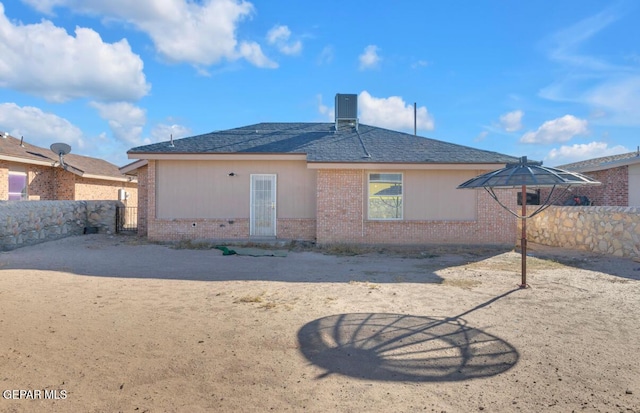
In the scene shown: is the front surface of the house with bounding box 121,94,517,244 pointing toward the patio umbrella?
no

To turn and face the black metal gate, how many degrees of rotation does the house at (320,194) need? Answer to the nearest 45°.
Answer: approximately 90° to its left

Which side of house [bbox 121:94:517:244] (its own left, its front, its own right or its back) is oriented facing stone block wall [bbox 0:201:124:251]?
left

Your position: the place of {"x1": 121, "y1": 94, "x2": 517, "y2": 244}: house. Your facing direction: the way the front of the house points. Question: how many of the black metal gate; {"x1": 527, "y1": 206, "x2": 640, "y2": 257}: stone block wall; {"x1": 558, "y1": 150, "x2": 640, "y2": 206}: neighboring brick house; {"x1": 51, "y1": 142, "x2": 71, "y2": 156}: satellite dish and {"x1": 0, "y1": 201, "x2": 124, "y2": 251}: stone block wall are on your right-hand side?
2

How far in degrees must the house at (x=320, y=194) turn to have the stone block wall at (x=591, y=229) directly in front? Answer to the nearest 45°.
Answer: approximately 90° to its right

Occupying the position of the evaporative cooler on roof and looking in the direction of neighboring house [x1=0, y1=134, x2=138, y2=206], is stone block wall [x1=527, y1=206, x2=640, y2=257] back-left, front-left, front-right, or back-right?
back-left

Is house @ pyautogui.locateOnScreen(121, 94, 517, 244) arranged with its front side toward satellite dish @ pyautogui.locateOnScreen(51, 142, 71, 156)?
no

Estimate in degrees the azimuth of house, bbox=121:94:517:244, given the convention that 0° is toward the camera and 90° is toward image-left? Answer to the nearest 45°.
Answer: approximately 180°

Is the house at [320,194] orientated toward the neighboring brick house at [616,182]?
no
